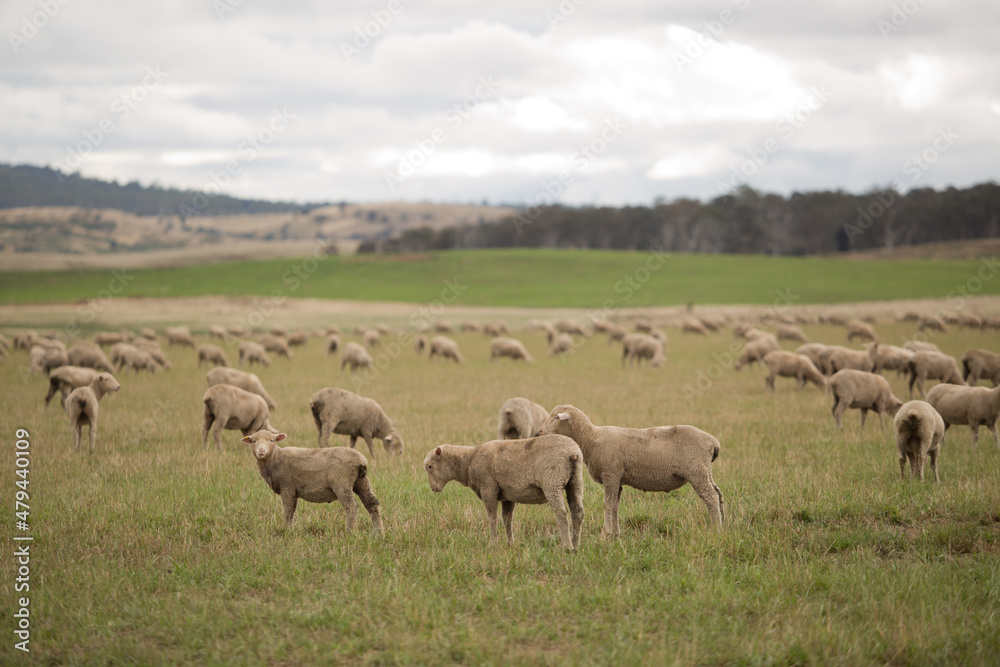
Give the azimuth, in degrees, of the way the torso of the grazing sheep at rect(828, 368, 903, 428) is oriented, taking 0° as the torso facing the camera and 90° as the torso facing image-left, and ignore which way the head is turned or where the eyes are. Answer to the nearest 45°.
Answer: approximately 270°

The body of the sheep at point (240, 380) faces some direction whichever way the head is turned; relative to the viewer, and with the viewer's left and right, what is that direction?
facing to the right of the viewer

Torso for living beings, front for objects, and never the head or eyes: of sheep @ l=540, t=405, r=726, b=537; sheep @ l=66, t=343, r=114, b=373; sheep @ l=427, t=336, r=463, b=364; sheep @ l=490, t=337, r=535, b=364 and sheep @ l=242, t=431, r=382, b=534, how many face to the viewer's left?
2

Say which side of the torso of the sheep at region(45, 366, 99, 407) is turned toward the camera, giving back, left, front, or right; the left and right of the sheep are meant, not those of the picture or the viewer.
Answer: right

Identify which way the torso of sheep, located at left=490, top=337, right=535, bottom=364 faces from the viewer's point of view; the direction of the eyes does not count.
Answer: to the viewer's right
